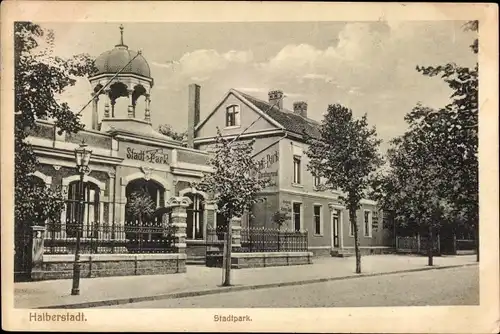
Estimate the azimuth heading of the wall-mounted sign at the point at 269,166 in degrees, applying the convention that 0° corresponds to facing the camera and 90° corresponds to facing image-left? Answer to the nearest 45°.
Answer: approximately 45°

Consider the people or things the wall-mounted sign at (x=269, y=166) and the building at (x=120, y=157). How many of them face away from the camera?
0

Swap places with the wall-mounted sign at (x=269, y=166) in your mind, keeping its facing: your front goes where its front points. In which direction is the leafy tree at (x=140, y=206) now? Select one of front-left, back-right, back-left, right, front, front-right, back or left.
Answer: front-right

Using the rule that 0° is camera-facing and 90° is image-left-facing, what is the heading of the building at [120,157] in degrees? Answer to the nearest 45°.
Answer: approximately 315°

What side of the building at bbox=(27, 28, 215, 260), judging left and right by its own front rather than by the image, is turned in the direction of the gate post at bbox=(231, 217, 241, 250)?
left
